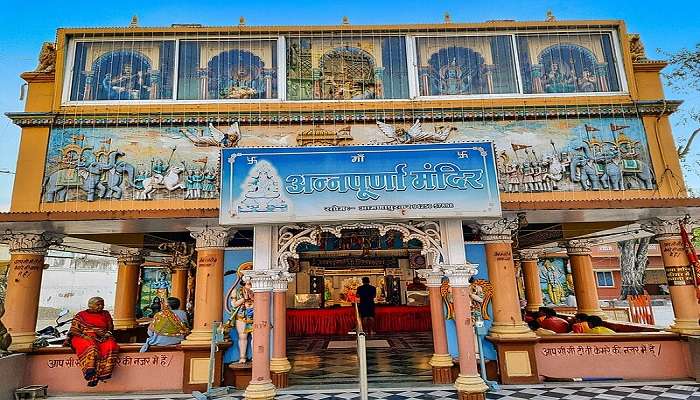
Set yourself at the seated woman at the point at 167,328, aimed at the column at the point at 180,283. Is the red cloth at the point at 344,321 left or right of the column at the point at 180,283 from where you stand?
right

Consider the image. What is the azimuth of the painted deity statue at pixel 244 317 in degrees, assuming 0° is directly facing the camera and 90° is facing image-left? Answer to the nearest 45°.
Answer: approximately 0°

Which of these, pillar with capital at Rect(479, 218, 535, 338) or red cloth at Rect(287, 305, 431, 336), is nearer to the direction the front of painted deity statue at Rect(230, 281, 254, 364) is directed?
the pillar with capital

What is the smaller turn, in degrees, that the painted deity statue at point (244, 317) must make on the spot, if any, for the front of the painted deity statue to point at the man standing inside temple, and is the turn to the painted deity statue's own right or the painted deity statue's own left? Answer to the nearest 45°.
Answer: approximately 135° to the painted deity statue's own left

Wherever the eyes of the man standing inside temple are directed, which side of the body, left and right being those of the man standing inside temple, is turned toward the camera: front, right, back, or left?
back

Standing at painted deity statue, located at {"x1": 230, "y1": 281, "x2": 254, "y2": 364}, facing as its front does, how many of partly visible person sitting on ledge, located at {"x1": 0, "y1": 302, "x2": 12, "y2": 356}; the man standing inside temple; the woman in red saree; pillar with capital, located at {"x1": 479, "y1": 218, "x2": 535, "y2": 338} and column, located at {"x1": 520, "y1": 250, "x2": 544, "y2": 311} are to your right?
2

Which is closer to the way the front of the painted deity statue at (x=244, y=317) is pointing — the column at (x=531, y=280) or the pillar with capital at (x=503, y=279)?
the pillar with capital

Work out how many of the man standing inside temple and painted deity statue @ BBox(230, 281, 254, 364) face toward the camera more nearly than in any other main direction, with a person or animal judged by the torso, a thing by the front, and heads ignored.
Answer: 1

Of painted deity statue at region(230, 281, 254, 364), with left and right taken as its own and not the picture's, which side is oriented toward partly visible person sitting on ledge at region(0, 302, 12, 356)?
right

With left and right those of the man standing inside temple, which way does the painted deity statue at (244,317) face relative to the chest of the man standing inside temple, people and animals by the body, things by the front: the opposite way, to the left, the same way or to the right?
the opposite way
